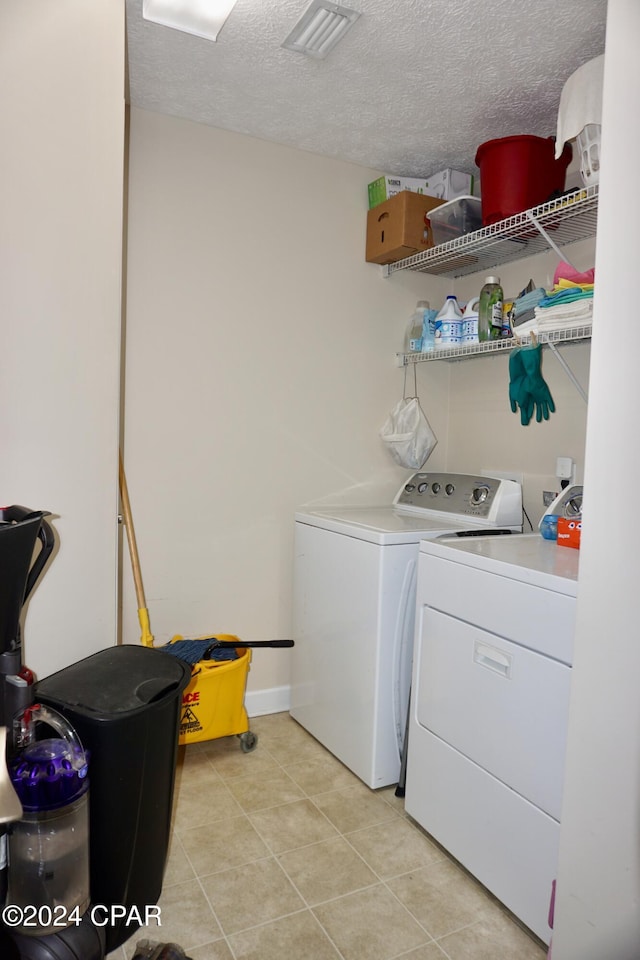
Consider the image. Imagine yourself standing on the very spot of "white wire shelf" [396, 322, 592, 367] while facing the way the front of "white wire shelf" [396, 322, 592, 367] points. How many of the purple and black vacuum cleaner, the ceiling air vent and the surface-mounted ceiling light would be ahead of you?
3

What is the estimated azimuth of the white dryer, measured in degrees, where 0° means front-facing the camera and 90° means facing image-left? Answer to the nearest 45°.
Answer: approximately 45°

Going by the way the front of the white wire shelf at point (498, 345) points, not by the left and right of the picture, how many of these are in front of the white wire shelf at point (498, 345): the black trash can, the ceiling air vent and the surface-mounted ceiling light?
3
